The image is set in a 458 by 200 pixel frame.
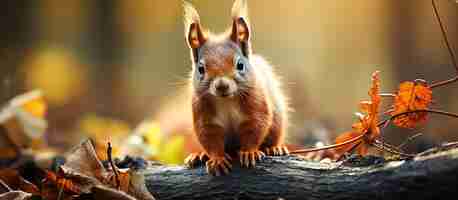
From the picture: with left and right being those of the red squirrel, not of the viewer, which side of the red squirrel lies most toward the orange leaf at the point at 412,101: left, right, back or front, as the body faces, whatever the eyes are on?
left

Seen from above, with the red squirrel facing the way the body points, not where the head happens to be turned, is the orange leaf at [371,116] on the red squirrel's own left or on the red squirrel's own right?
on the red squirrel's own left

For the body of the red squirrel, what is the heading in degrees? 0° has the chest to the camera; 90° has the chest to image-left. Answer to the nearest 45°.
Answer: approximately 0°

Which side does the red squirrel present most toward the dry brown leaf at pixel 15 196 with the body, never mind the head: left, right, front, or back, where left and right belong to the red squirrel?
right

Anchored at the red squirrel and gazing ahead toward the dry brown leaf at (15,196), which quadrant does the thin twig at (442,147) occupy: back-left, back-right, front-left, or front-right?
back-left

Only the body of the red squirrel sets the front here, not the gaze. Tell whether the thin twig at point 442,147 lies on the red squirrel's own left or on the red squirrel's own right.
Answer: on the red squirrel's own left

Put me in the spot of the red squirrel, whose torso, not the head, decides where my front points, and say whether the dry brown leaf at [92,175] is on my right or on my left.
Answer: on my right
